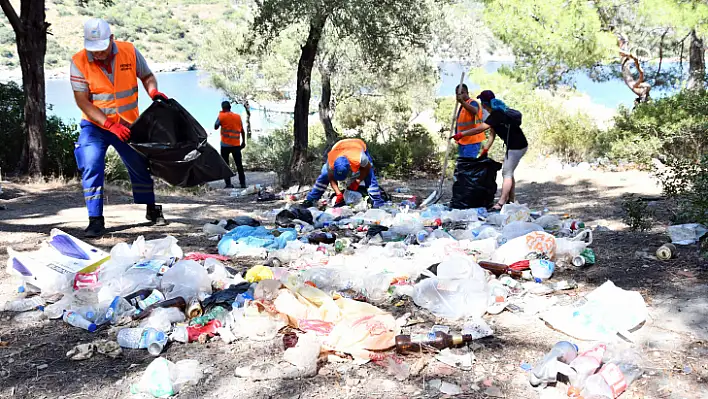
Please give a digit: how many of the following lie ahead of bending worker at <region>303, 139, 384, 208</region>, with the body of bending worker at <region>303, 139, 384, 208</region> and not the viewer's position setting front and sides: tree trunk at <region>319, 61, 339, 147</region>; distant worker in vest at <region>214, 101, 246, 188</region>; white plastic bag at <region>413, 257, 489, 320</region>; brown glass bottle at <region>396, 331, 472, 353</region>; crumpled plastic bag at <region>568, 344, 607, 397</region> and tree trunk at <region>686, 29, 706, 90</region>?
3

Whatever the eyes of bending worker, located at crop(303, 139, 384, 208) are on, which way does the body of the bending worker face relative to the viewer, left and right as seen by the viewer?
facing the viewer

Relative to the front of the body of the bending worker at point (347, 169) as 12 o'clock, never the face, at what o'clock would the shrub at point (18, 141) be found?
The shrub is roughly at 4 o'clock from the bending worker.

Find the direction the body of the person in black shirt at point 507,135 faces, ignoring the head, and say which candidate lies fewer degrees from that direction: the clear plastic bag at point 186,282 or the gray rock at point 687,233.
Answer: the clear plastic bag

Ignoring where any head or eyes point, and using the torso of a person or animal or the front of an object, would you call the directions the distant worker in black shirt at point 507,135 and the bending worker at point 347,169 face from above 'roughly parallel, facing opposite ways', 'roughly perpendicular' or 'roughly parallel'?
roughly perpendicular

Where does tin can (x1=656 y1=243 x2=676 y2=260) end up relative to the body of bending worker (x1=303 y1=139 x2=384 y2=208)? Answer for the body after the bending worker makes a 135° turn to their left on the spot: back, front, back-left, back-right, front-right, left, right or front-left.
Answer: right

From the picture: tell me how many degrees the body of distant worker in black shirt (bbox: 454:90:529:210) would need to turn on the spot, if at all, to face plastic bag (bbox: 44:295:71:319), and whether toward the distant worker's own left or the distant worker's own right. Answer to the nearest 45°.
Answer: approximately 45° to the distant worker's own left

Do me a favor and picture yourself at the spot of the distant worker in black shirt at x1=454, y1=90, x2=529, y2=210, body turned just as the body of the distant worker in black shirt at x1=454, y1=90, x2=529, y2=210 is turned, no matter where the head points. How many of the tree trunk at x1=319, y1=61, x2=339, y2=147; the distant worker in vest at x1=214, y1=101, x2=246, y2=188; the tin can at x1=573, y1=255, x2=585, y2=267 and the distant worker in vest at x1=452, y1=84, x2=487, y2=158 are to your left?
1

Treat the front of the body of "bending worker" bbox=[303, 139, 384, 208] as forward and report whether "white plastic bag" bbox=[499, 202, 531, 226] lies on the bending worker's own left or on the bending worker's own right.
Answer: on the bending worker's own left

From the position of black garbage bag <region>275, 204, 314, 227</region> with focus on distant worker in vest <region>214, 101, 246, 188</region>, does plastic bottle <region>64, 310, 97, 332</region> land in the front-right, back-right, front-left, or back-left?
back-left
